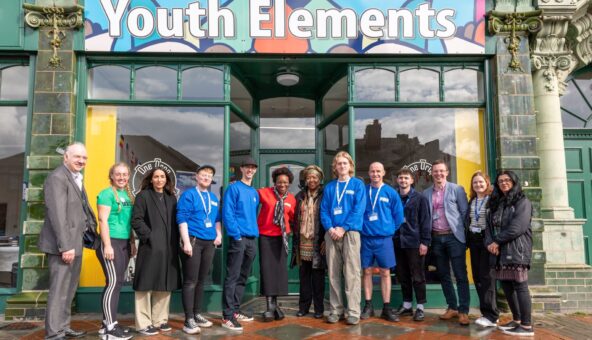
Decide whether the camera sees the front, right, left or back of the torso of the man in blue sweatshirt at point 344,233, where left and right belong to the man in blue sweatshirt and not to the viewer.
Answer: front

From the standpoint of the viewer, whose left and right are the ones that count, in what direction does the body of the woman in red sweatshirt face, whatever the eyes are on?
facing the viewer

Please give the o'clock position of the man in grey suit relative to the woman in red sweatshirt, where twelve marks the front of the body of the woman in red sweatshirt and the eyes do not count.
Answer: The man in grey suit is roughly at 2 o'clock from the woman in red sweatshirt.

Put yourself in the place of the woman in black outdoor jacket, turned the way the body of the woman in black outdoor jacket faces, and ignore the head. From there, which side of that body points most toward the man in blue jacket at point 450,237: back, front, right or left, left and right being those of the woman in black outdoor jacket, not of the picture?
right

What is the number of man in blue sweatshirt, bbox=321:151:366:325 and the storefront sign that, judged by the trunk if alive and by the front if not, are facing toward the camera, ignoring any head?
2

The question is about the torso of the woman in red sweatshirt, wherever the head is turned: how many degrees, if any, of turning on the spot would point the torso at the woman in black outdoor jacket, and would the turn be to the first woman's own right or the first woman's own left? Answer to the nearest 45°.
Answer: approximately 90° to the first woman's own left

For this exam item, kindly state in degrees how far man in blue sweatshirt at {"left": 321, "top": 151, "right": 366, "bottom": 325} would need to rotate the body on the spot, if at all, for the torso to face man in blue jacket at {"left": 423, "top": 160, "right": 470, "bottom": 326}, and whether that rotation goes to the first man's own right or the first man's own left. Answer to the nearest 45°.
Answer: approximately 90° to the first man's own left

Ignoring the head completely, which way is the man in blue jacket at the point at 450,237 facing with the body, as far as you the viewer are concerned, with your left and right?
facing the viewer and to the left of the viewer
